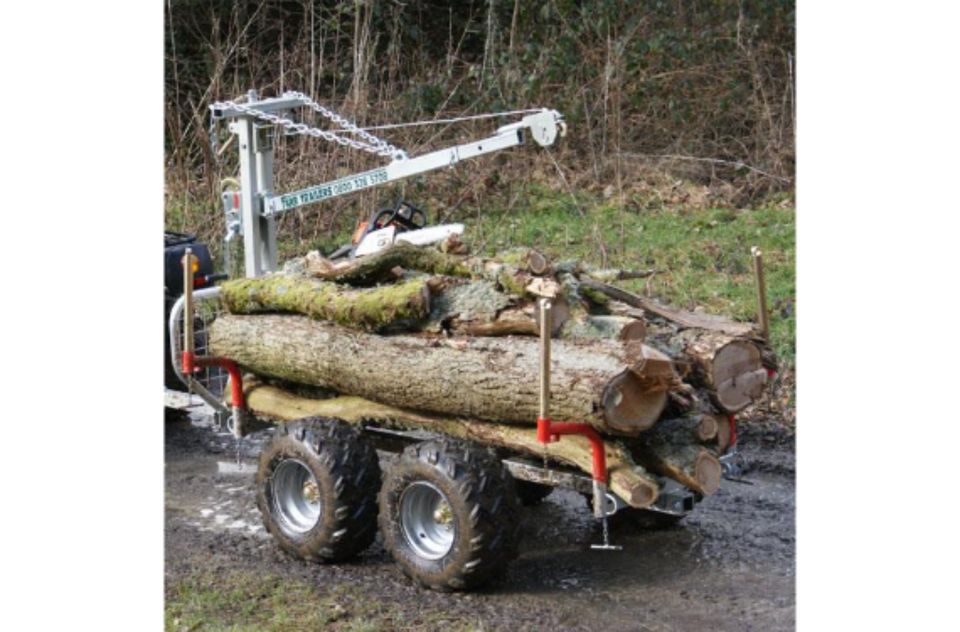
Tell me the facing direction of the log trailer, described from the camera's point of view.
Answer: facing away from the viewer and to the left of the viewer

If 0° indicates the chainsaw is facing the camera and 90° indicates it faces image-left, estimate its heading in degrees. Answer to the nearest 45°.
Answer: approximately 270°
